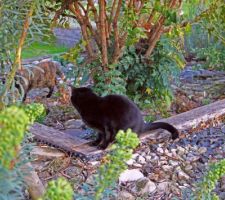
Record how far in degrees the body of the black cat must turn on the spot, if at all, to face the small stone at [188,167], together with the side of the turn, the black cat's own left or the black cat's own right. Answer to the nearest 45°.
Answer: approximately 180°

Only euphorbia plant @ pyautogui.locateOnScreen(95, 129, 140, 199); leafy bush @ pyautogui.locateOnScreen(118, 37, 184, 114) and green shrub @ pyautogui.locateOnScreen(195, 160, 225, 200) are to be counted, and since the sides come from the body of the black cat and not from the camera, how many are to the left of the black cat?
2

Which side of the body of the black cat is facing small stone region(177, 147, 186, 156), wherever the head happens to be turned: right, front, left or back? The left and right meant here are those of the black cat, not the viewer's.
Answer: back

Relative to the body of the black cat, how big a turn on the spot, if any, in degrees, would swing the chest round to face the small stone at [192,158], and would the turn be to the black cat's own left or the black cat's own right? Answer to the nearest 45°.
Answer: approximately 180°

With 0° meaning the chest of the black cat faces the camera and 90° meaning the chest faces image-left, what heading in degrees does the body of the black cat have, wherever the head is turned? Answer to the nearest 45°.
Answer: approximately 90°

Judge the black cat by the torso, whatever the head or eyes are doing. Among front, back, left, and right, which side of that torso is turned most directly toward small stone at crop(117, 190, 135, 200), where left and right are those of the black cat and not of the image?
left

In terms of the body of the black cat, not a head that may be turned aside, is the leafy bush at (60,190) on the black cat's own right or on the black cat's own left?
on the black cat's own left

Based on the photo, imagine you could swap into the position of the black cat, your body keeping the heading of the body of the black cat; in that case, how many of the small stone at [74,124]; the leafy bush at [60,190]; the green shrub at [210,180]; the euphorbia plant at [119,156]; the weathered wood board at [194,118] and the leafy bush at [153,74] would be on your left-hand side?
3
